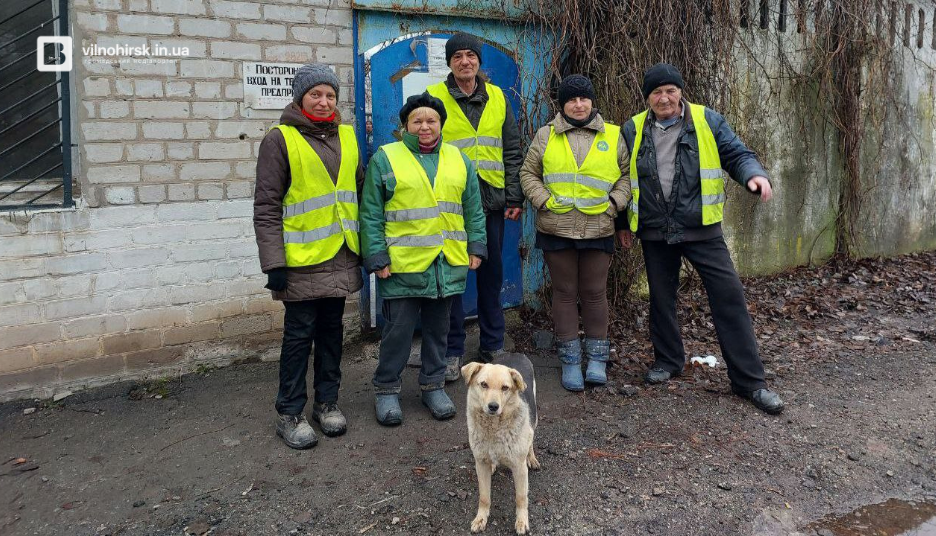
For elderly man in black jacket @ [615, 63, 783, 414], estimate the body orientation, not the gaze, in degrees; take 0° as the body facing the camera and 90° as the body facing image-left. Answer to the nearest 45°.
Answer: approximately 0°

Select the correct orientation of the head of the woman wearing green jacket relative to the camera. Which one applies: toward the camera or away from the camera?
toward the camera

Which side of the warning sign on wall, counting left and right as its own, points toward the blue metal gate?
left

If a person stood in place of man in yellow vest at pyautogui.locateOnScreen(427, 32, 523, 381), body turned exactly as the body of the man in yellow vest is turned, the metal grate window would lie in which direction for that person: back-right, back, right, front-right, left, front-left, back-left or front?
right

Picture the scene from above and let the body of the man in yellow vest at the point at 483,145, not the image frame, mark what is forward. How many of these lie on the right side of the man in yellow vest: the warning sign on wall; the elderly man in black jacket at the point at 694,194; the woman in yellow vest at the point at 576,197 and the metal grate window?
2

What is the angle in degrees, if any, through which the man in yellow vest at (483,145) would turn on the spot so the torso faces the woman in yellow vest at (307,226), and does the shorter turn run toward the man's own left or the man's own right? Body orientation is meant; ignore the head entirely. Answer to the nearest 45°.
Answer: approximately 45° to the man's own right

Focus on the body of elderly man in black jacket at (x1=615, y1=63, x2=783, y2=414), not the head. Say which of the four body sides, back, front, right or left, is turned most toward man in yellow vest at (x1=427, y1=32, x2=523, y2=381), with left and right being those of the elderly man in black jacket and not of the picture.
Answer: right

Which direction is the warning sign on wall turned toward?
toward the camera

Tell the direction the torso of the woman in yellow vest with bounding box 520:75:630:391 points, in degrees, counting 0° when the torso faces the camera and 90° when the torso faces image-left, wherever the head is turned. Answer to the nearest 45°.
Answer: approximately 0°

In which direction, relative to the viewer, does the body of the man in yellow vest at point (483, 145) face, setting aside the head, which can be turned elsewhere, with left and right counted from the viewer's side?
facing the viewer

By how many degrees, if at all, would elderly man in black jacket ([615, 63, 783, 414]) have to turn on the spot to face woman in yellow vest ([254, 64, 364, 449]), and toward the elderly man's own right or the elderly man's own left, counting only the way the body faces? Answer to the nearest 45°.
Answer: approximately 45° to the elderly man's own right

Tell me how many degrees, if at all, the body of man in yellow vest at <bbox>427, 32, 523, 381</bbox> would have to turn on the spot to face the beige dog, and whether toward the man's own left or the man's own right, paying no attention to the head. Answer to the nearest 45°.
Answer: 0° — they already face it

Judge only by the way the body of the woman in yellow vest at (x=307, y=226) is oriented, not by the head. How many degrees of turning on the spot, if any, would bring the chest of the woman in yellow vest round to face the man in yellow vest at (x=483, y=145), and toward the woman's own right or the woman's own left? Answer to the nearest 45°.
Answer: approximately 90° to the woman's own left

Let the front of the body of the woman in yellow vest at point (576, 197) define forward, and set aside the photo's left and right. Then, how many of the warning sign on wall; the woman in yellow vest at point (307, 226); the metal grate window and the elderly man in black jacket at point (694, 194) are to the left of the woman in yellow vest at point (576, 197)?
1

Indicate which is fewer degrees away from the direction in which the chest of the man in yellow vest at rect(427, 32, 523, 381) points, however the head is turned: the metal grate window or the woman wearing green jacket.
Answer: the woman wearing green jacket
